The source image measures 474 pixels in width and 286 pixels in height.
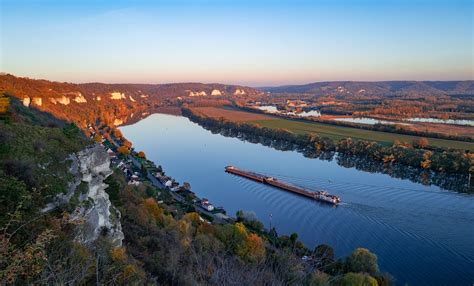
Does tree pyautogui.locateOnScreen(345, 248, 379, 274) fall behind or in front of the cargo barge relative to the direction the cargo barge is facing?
behind

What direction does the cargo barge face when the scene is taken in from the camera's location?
facing away from the viewer and to the left of the viewer

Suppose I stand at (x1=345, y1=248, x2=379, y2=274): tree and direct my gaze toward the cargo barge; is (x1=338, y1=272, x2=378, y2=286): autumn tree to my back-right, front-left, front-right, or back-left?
back-left

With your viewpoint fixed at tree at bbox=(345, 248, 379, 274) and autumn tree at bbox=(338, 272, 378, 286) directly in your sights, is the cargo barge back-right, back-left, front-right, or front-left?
back-right

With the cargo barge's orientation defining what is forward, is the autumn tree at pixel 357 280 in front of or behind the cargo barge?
behind
